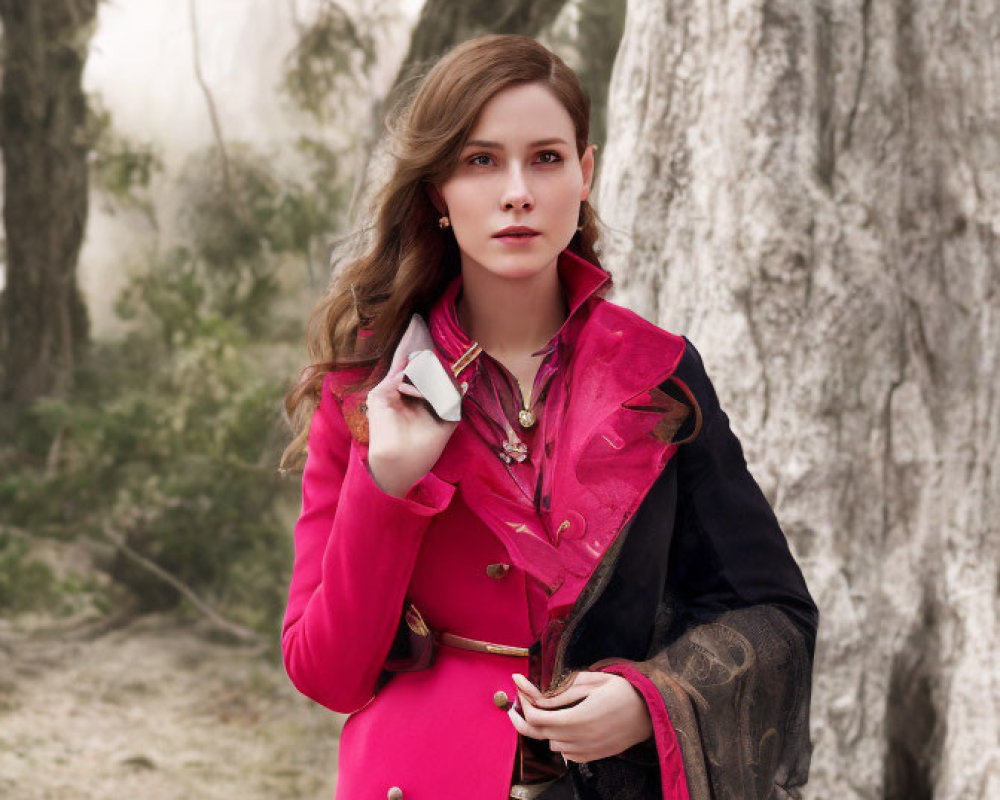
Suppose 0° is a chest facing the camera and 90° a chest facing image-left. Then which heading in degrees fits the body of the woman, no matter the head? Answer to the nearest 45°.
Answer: approximately 0°

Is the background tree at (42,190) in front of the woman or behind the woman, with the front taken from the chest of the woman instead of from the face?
behind

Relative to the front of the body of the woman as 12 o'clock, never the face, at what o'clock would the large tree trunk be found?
The large tree trunk is roughly at 7 o'clock from the woman.

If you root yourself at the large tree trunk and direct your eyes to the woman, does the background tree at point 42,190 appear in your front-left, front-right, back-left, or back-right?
back-right
